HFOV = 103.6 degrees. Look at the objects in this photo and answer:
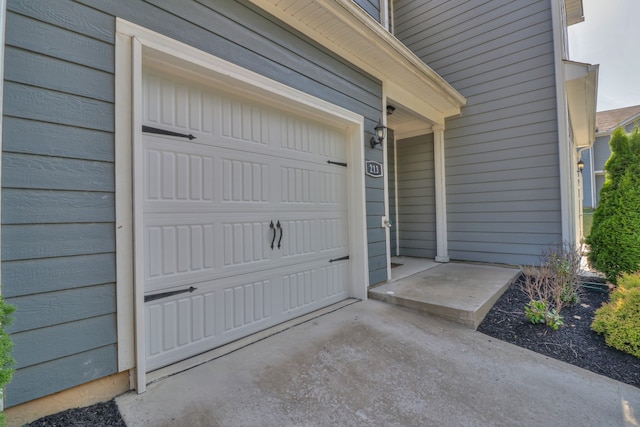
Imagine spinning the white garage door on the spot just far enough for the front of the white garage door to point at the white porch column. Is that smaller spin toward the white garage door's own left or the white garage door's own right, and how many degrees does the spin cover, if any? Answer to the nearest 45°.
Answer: approximately 90° to the white garage door's own left

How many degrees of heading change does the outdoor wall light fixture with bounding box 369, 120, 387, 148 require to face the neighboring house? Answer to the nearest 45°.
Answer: approximately 90° to its left

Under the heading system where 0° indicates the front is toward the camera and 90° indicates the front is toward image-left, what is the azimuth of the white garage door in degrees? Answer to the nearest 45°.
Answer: approximately 315°

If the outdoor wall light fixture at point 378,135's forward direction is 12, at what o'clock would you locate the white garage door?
The white garage door is roughly at 3 o'clock from the outdoor wall light fixture.

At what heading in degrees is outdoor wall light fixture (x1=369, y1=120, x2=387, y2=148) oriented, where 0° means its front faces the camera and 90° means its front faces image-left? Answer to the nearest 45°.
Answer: approximately 315°

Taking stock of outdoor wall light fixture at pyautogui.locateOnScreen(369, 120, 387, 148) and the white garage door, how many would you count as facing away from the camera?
0
